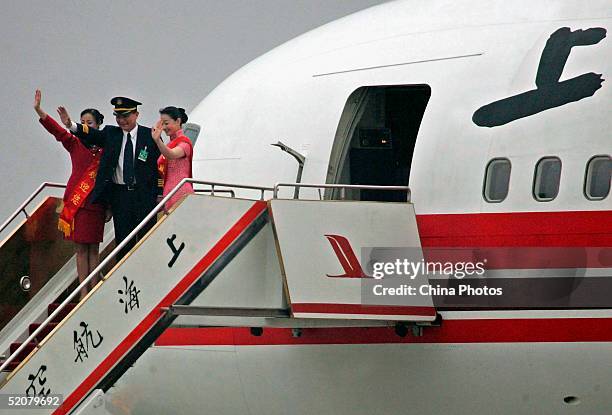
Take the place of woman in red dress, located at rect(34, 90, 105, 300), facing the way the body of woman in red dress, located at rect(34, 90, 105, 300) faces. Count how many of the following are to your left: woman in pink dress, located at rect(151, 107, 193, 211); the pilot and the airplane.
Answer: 3

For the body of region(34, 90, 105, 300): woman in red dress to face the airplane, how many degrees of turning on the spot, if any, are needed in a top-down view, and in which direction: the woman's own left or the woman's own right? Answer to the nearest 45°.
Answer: approximately 90° to the woman's own left

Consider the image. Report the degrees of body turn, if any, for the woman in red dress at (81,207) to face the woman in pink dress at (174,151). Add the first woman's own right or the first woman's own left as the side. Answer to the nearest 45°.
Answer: approximately 90° to the first woman's own left

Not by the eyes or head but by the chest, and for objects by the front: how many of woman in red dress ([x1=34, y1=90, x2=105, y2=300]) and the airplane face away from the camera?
0

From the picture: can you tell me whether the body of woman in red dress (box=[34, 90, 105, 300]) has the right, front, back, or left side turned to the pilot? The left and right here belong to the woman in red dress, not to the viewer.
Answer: left

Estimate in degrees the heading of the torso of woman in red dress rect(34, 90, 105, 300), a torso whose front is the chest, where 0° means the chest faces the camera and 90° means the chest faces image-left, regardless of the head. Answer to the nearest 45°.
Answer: approximately 45°

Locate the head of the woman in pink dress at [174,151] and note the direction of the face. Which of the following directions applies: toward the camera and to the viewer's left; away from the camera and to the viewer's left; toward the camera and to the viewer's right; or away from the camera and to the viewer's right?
toward the camera and to the viewer's left

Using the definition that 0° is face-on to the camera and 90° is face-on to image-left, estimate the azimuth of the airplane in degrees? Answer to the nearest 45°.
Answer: approximately 90°
